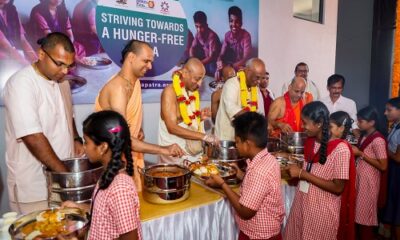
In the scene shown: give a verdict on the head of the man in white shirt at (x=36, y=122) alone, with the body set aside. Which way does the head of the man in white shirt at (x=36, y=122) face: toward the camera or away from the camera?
toward the camera

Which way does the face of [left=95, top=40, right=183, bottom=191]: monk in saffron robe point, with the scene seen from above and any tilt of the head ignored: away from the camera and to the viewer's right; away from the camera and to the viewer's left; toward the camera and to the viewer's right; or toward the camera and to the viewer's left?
toward the camera and to the viewer's right

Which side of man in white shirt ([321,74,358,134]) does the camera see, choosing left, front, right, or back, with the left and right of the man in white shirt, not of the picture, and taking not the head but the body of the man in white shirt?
front

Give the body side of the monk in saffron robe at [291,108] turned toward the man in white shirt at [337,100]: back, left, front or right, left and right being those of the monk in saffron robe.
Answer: left

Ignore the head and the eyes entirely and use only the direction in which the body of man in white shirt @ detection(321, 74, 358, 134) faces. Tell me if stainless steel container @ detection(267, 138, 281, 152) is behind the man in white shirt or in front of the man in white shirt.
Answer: in front

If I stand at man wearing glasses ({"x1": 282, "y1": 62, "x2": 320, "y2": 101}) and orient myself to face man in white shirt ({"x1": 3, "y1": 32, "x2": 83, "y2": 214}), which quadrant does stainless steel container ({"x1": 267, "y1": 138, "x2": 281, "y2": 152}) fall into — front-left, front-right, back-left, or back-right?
front-left

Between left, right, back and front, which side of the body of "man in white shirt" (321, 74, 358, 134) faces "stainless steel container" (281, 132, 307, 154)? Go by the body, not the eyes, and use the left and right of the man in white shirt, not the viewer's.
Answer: front

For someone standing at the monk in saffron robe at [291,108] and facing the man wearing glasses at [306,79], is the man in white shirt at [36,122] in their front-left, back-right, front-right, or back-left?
back-left

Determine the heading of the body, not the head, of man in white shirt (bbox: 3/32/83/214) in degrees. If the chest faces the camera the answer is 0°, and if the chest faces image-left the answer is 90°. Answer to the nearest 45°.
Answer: approximately 315°

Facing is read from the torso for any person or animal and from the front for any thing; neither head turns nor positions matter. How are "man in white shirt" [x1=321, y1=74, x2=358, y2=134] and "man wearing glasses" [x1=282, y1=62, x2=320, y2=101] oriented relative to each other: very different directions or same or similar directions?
same or similar directions

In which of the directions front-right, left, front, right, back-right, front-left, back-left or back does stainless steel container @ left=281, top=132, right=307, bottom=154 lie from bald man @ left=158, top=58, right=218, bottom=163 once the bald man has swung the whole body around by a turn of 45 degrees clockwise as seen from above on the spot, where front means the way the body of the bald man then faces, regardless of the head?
left

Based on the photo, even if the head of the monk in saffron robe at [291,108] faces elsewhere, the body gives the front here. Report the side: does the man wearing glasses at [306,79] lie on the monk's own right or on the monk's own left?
on the monk's own left

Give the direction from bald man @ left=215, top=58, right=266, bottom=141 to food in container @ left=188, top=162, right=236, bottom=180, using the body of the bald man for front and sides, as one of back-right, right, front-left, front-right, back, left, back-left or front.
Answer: front-right

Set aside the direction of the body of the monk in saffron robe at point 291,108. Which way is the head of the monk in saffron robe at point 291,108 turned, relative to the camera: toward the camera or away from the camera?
toward the camera
